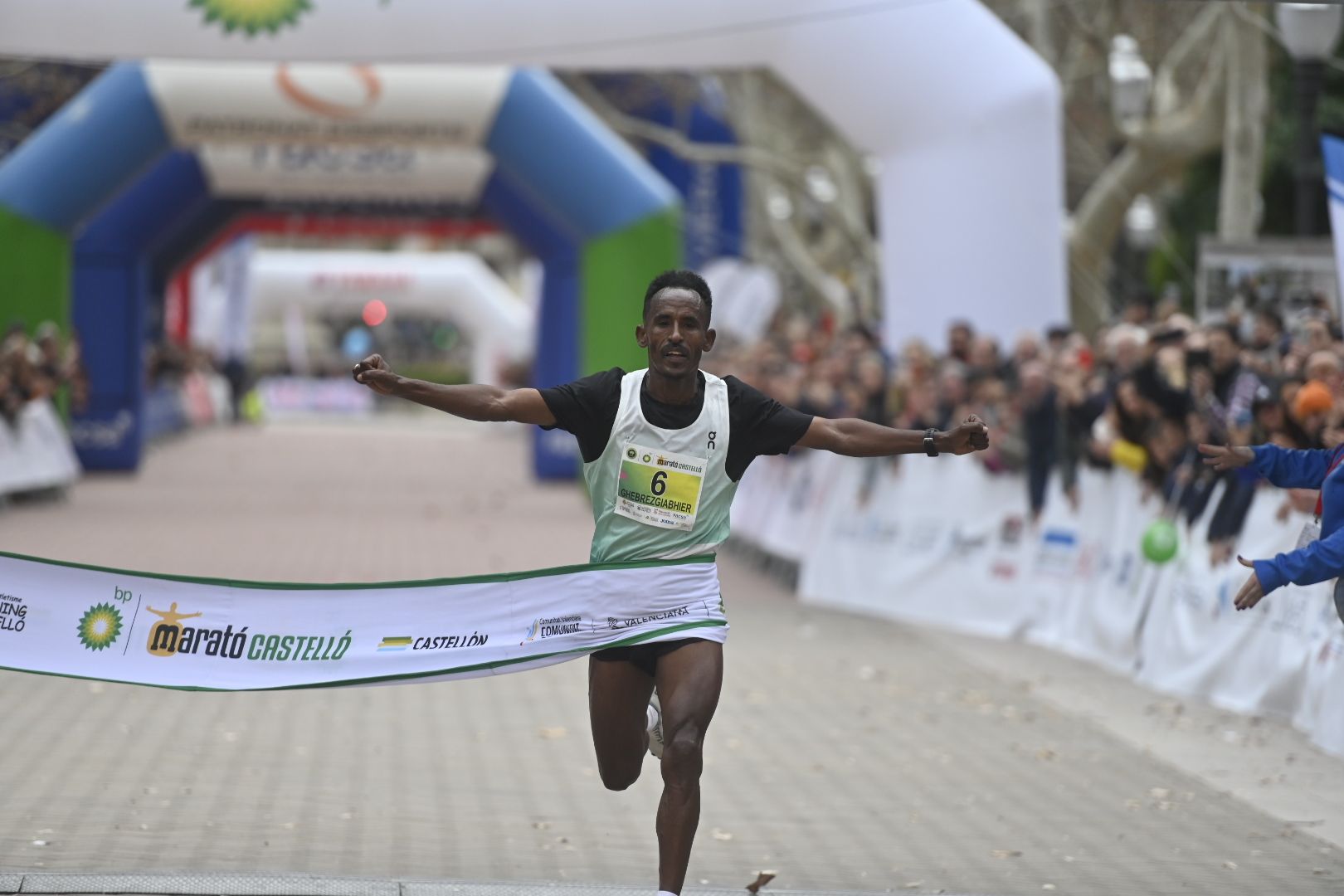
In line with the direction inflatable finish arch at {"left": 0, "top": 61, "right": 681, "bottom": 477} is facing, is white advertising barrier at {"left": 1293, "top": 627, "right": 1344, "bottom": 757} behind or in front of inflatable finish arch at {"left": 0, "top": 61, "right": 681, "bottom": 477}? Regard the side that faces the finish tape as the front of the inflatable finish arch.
in front

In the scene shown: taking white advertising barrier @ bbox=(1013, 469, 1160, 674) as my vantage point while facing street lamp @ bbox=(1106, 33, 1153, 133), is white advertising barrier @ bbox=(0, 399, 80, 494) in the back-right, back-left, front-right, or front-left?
front-left

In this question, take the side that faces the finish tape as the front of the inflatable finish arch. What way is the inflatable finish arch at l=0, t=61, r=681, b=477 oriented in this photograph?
toward the camera

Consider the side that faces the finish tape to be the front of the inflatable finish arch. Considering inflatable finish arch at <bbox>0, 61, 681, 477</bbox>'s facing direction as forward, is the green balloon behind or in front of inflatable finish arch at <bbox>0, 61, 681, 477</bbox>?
in front

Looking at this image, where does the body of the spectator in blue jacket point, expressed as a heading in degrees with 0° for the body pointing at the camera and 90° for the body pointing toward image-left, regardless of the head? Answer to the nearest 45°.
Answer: approximately 90°

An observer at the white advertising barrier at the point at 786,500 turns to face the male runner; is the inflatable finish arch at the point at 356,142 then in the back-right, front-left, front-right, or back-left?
back-right

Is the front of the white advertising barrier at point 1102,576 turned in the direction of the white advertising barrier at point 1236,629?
no

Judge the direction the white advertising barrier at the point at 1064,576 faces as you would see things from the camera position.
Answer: facing the viewer and to the left of the viewer

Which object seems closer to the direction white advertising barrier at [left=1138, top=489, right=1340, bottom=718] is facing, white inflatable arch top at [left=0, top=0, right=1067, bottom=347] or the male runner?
the male runner

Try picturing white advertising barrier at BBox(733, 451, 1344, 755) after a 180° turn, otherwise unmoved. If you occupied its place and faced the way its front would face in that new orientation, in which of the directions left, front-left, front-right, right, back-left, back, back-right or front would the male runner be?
back-right

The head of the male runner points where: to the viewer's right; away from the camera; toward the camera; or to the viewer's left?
toward the camera

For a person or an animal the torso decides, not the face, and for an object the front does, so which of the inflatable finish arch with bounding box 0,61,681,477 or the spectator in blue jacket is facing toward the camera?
the inflatable finish arch

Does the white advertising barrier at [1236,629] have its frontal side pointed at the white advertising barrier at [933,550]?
no

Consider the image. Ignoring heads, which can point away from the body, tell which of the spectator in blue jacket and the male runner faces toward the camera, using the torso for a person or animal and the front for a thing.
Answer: the male runner

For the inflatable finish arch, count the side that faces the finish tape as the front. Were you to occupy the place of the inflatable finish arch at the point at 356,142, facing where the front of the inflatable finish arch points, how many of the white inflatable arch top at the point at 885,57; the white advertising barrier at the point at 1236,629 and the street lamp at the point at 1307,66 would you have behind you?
0

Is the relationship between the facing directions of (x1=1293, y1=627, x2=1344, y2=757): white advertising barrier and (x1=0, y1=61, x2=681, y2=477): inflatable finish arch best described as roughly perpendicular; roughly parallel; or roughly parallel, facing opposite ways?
roughly perpendicular

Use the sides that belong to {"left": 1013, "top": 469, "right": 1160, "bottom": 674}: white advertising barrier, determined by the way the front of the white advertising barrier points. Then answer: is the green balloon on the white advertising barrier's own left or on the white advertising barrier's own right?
on the white advertising barrier's own left

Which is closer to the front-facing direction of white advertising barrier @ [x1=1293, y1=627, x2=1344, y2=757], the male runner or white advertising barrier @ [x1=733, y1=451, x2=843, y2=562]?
the male runner

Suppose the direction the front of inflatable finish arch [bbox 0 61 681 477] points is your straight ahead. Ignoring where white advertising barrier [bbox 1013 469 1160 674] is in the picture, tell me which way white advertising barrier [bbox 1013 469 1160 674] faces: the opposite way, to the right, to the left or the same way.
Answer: to the right

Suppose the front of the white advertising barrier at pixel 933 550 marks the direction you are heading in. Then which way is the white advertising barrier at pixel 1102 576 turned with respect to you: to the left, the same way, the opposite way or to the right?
the same way
